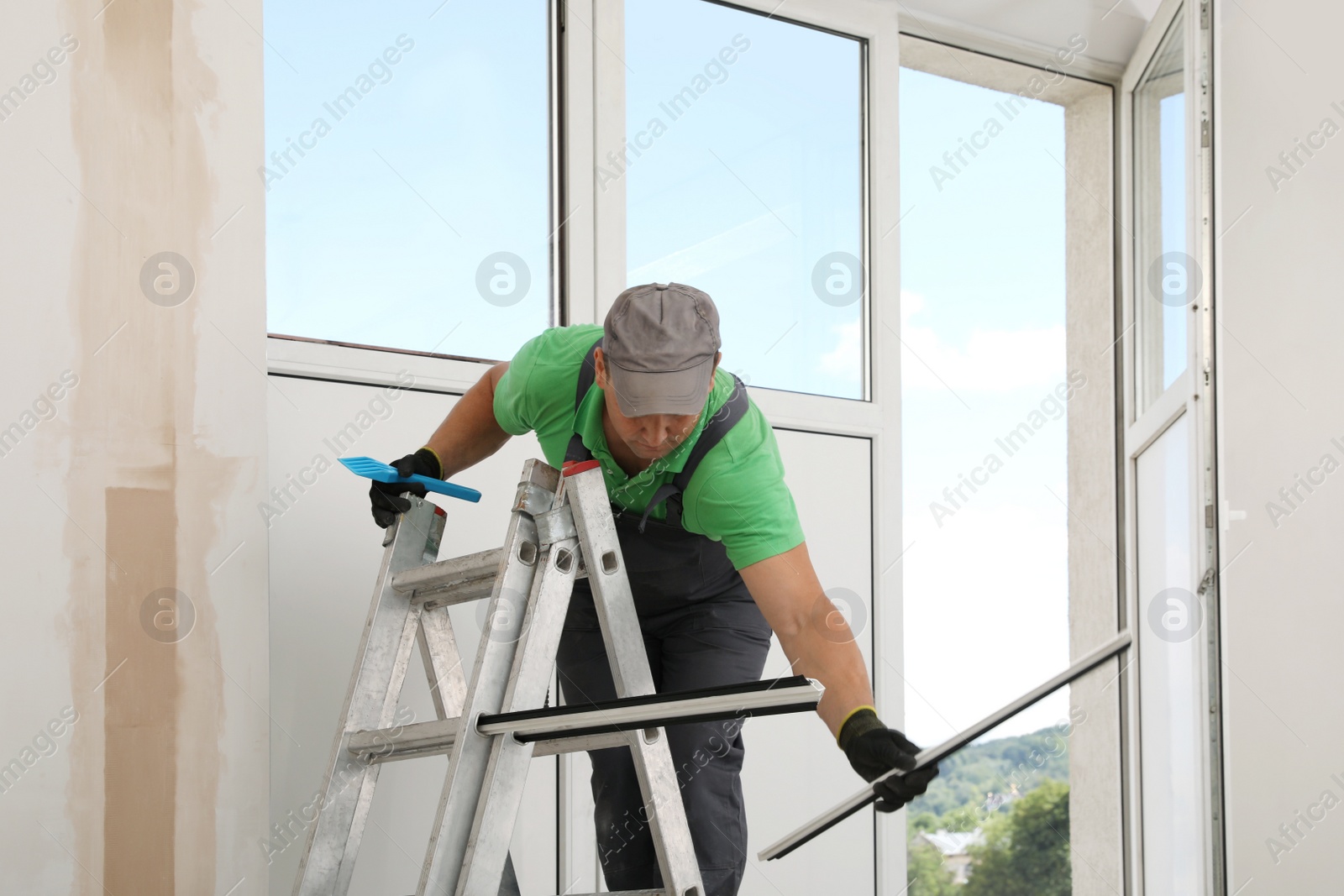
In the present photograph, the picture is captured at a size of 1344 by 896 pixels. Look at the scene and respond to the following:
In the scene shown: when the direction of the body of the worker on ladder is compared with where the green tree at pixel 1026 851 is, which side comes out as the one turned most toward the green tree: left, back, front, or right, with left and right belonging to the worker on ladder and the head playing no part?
back

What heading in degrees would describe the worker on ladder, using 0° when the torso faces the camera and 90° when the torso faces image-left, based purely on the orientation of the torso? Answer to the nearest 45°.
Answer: approximately 0°

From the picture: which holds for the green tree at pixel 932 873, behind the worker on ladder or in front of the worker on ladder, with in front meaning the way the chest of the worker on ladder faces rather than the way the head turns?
behind
